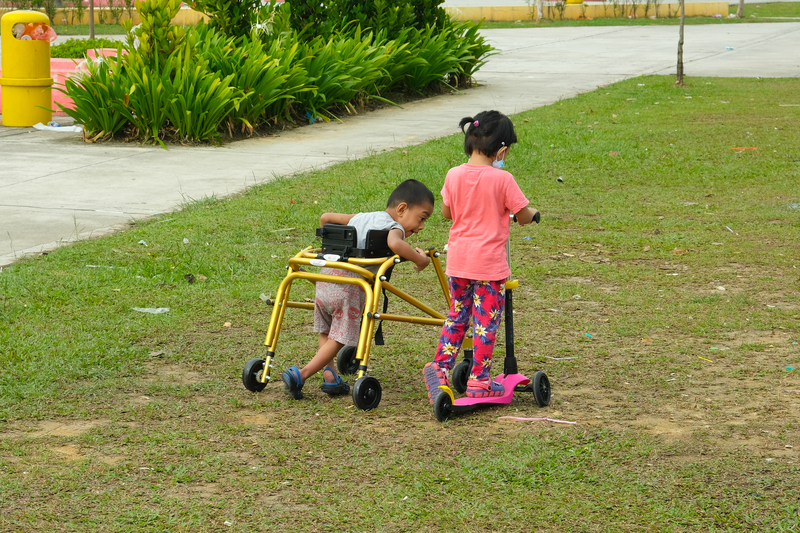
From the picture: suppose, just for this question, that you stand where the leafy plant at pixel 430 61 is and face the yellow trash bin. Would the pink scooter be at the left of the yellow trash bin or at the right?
left

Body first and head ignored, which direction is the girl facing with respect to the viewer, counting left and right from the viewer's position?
facing away from the viewer and to the right of the viewer

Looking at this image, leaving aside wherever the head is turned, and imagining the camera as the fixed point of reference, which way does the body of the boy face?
to the viewer's right

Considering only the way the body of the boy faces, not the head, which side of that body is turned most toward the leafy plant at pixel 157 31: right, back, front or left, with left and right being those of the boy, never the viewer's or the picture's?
left

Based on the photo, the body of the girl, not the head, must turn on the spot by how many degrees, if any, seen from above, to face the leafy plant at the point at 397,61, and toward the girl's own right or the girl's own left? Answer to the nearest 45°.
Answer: approximately 45° to the girl's own left

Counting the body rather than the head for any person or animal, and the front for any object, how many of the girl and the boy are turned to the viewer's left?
0

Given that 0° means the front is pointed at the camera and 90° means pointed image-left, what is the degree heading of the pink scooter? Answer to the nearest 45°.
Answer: approximately 225°

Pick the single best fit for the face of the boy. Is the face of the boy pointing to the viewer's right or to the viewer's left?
to the viewer's right

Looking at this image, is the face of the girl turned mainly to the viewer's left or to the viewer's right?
to the viewer's right

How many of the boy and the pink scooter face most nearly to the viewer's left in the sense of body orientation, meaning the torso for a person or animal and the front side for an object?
0

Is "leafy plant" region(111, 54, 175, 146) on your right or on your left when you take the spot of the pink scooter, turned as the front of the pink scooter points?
on your left

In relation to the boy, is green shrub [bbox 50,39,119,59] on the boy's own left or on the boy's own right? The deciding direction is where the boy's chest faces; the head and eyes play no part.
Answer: on the boy's own left
